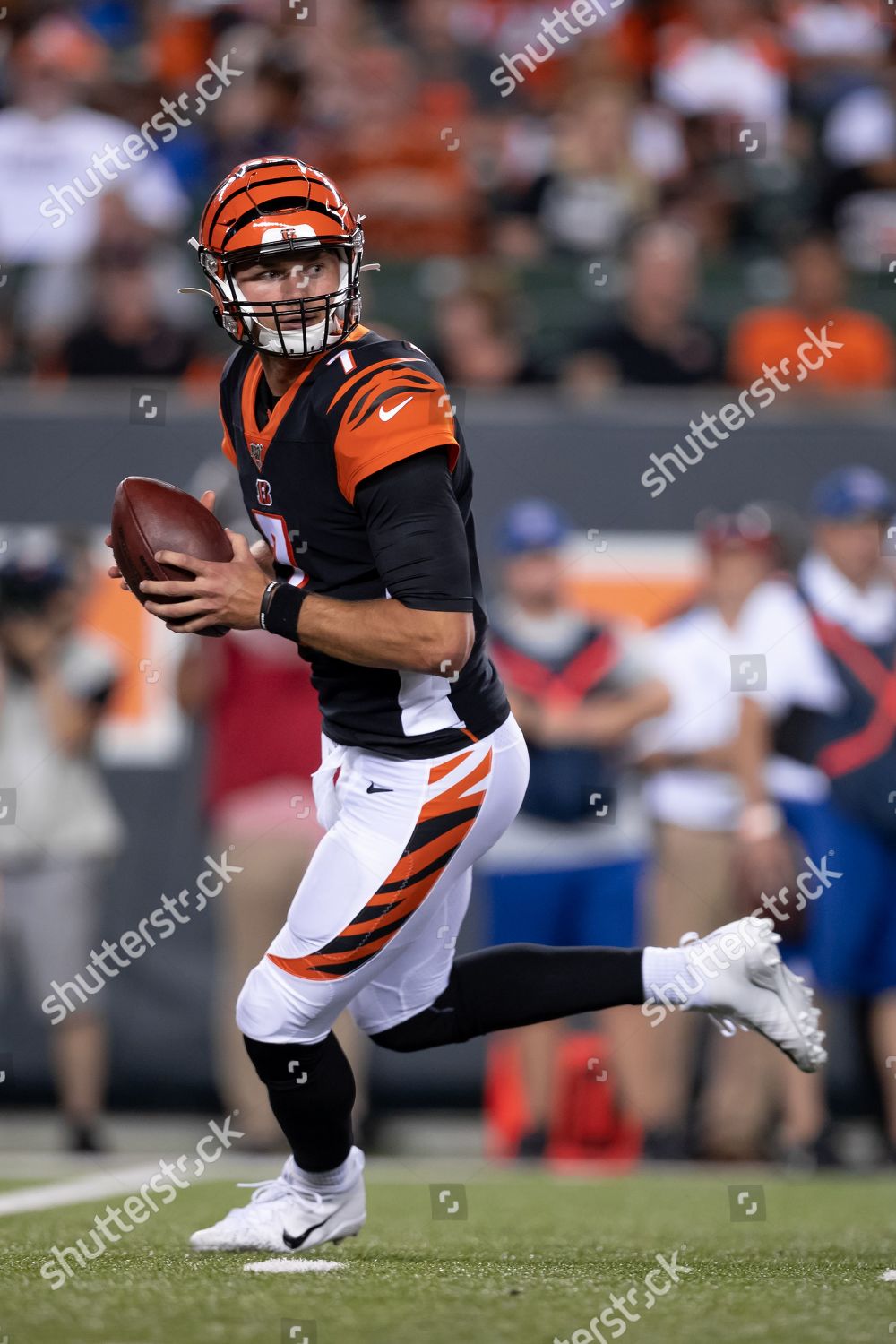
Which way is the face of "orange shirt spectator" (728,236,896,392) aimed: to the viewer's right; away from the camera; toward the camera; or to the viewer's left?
toward the camera

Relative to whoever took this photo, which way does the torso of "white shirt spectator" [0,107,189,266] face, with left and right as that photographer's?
facing the viewer

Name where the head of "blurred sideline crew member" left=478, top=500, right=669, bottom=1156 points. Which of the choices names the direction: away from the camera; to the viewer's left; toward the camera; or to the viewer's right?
toward the camera

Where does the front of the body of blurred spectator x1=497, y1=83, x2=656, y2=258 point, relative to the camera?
toward the camera

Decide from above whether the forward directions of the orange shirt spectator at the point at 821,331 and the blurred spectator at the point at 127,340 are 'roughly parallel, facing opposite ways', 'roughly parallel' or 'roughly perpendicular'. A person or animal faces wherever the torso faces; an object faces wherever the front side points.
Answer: roughly parallel

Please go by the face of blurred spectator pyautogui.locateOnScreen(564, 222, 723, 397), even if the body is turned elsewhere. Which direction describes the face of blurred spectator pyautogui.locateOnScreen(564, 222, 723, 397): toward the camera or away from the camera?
toward the camera

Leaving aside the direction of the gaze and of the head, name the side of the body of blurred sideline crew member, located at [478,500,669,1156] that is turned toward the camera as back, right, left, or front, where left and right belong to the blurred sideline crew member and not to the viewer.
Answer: front

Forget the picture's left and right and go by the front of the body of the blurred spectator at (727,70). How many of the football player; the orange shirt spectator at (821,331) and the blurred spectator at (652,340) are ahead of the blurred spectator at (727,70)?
3

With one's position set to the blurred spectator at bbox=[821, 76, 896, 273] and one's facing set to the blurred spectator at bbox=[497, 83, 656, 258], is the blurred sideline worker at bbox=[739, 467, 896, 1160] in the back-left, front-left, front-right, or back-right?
front-left

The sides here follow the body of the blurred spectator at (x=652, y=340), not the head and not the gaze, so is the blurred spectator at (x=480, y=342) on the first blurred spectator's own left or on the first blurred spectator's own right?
on the first blurred spectator's own right

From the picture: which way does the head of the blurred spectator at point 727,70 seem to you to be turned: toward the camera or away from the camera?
toward the camera

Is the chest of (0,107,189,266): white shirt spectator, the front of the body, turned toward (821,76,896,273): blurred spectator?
no

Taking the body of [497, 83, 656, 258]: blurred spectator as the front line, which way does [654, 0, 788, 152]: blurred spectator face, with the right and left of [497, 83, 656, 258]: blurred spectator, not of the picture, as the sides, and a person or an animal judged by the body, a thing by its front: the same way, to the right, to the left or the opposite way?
the same way

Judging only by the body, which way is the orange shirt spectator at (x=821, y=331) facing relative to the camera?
toward the camera

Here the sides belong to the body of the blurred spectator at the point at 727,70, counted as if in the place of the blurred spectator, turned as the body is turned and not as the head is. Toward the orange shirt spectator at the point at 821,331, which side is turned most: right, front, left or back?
front

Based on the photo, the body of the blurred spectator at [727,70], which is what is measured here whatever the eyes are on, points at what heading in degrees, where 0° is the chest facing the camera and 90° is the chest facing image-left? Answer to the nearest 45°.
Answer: approximately 0°

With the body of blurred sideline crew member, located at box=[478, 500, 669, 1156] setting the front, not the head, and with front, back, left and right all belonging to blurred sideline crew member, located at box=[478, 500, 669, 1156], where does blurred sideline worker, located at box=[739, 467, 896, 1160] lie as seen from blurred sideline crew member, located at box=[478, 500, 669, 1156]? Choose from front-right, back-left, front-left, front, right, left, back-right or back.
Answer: left

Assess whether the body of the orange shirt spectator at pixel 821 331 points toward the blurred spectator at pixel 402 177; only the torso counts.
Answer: no
